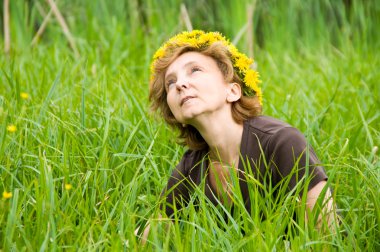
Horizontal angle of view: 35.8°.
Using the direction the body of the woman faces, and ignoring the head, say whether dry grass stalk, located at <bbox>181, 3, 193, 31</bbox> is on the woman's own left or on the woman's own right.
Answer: on the woman's own right

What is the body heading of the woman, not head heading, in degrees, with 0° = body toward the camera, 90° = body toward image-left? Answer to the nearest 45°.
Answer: approximately 45°
